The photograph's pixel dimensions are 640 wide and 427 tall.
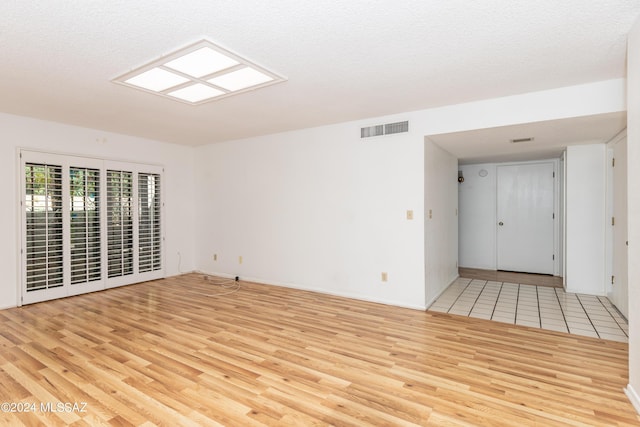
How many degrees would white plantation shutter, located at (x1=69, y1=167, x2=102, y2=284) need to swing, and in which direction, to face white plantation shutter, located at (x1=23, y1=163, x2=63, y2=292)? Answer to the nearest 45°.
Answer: approximately 135° to its right

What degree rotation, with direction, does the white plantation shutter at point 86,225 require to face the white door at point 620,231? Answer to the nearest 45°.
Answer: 0° — it already faces it

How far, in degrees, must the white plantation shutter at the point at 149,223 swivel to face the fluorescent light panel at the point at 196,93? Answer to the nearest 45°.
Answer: approximately 45° to its right

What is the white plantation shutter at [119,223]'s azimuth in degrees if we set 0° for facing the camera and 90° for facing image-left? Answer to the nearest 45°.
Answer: approximately 315°

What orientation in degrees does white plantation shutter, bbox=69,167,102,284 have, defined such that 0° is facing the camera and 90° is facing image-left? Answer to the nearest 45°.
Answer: approximately 315°

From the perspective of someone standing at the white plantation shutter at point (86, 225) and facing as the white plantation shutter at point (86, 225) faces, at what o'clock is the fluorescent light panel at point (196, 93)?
The fluorescent light panel is roughly at 1 o'clock from the white plantation shutter.

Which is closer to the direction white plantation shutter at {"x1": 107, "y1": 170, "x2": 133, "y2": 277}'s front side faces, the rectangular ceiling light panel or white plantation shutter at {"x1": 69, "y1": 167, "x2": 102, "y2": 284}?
the rectangular ceiling light panel
